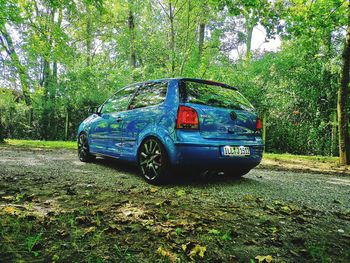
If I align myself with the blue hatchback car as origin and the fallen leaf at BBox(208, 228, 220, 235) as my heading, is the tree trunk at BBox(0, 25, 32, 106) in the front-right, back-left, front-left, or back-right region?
back-right

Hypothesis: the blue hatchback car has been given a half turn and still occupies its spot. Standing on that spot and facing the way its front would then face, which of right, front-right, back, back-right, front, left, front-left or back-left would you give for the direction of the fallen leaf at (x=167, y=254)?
front-right

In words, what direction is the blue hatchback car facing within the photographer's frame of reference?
facing away from the viewer and to the left of the viewer

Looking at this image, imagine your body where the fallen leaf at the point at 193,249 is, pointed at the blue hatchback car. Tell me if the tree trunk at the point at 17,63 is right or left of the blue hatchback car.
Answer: left

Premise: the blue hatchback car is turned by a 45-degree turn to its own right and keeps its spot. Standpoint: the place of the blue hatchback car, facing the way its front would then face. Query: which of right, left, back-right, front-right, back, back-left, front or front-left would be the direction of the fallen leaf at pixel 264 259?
back

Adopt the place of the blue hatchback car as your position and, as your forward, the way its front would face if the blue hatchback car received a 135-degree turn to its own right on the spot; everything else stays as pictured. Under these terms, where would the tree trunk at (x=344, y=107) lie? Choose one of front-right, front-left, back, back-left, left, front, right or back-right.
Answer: front-left

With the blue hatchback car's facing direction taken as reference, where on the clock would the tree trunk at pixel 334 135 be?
The tree trunk is roughly at 3 o'clock from the blue hatchback car.

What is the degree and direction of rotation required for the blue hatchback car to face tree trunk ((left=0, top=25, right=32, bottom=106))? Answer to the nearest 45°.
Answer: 0° — it already faces it

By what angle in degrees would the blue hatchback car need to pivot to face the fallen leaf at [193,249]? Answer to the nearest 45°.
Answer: approximately 135° to its left

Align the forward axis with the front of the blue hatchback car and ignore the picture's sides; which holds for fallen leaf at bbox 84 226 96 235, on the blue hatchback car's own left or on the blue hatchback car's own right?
on the blue hatchback car's own left
